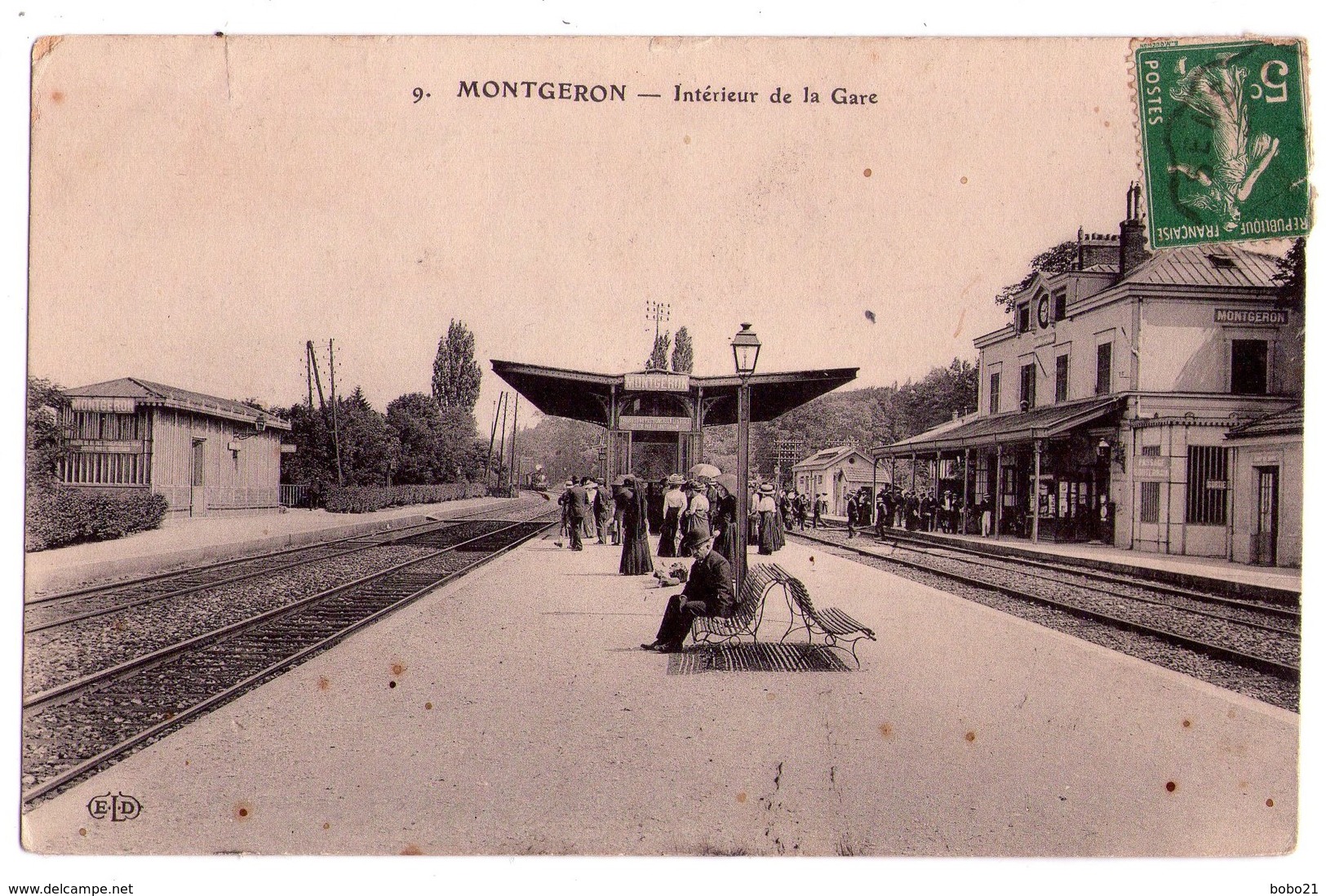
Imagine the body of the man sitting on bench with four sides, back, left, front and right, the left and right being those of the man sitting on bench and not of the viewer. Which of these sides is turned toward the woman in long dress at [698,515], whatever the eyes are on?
right

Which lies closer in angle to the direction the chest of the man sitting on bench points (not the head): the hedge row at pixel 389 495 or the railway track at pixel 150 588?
the railway track

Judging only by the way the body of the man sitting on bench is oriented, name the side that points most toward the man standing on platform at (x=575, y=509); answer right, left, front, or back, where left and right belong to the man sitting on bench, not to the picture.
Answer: right

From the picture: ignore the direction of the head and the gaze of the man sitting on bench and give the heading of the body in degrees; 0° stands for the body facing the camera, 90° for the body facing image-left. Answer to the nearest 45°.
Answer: approximately 90°

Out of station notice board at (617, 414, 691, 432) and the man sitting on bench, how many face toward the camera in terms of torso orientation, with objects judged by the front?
1
